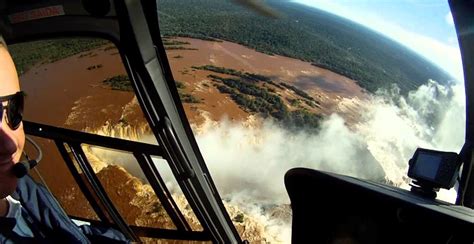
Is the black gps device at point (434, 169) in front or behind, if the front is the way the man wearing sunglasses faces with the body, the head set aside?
in front
